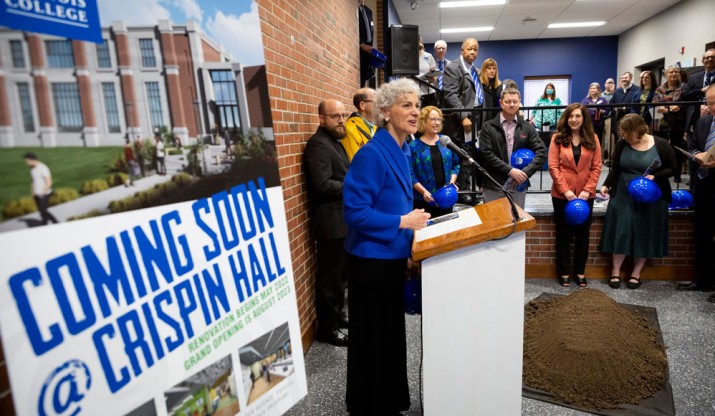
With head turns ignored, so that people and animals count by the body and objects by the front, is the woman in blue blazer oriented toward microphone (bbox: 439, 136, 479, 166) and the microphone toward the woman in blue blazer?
yes

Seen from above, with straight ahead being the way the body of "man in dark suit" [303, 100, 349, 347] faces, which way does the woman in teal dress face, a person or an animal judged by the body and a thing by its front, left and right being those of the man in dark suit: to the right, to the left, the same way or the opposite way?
to the right

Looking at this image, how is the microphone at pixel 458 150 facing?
to the viewer's left

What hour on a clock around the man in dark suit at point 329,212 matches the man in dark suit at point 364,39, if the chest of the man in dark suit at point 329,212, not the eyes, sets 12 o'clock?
the man in dark suit at point 364,39 is roughly at 8 o'clock from the man in dark suit at point 329,212.

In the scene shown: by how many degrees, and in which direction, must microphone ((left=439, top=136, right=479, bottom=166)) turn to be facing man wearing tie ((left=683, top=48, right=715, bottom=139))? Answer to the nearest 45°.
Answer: approximately 135° to its right

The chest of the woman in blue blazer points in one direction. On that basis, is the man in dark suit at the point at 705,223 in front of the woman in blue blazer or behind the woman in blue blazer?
in front

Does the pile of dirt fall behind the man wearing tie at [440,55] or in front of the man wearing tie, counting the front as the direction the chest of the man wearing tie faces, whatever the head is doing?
in front

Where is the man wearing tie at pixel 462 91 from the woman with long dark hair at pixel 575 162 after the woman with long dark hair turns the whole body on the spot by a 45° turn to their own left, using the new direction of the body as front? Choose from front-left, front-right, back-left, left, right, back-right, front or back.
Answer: back

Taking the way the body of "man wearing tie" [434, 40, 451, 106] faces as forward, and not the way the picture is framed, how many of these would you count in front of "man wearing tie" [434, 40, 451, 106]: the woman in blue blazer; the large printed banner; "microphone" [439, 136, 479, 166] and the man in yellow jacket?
4

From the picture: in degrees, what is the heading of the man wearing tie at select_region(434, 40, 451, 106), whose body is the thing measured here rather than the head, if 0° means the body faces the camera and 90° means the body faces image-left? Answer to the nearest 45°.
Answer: approximately 0°
